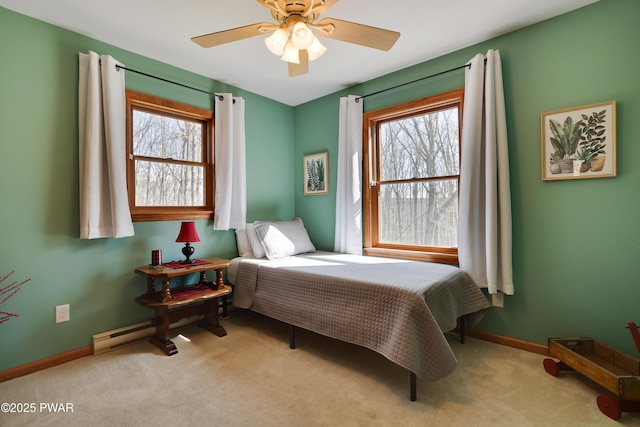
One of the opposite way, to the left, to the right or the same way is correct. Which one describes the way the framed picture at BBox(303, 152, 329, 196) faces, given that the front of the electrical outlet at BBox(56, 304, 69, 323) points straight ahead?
to the right

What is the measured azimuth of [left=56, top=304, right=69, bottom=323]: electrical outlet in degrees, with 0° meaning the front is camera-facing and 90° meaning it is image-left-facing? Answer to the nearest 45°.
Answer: approximately 0°

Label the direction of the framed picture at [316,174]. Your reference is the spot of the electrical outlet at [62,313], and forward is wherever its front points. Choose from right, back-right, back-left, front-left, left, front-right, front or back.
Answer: left

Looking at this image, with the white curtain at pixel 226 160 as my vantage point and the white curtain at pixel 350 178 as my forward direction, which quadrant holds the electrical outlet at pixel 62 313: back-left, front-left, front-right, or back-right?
back-right

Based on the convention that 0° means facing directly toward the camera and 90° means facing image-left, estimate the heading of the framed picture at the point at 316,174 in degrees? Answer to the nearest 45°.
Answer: approximately 45°

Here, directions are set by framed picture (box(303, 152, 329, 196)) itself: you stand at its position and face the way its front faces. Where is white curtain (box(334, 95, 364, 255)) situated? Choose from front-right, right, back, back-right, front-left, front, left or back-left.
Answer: left

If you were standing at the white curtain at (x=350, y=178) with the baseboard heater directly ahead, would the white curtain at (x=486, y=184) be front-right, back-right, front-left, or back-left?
back-left

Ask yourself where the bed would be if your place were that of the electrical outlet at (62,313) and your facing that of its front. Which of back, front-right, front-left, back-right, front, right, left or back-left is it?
front-left

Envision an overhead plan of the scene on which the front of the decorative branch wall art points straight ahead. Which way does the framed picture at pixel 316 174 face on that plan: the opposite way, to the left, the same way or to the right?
to the right

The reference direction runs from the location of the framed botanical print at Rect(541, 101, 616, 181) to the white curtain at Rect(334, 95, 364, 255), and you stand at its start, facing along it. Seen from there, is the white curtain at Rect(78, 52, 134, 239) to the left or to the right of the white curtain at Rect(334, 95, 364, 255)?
left

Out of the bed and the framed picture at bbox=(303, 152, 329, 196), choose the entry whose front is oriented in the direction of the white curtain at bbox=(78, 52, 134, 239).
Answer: the framed picture
